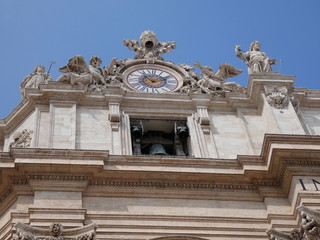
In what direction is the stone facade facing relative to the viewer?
toward the camera
